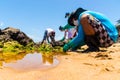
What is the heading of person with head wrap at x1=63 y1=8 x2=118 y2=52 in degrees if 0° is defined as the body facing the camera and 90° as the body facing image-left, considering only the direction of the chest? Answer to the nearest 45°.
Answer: approximately 90°

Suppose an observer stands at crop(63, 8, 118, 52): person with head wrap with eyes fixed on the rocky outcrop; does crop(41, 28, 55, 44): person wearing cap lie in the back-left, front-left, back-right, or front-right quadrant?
front-right

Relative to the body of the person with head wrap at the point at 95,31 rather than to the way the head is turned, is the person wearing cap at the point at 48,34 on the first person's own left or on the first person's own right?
on the first person's own right

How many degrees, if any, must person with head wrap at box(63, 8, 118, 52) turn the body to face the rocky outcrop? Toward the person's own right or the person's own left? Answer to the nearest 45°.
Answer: approximately 45° to the person's own right
